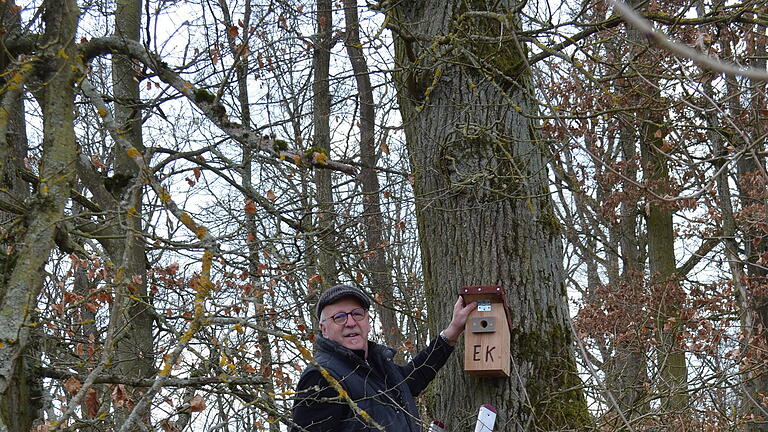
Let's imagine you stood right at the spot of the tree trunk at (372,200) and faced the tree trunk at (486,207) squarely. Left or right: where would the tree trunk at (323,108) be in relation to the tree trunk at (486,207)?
right

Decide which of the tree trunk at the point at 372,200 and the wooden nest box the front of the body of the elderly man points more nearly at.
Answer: the wooden nest box

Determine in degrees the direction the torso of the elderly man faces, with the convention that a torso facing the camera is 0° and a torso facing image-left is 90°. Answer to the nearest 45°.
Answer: approximately 315°

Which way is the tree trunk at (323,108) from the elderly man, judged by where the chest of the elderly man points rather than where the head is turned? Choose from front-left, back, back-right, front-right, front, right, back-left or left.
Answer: back-left

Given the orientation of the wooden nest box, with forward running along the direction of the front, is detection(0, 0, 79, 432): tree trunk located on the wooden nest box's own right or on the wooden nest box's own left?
on the wooden nest box's own right

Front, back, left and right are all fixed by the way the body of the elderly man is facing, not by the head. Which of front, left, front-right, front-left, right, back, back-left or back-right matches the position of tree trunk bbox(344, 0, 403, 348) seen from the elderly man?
back-left

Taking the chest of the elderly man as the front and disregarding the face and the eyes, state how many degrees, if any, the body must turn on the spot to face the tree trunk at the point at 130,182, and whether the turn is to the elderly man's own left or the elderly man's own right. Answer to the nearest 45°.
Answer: approximately 180°

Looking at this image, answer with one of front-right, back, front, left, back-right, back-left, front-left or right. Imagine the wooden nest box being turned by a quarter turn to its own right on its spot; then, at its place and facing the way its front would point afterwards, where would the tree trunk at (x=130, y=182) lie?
front-right

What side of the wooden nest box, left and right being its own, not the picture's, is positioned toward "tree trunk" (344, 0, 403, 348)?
back

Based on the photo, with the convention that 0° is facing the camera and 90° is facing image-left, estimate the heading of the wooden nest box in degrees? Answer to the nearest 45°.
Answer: approximately 0°

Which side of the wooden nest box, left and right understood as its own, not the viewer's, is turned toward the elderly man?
right

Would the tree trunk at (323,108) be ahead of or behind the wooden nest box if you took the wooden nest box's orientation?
behind
